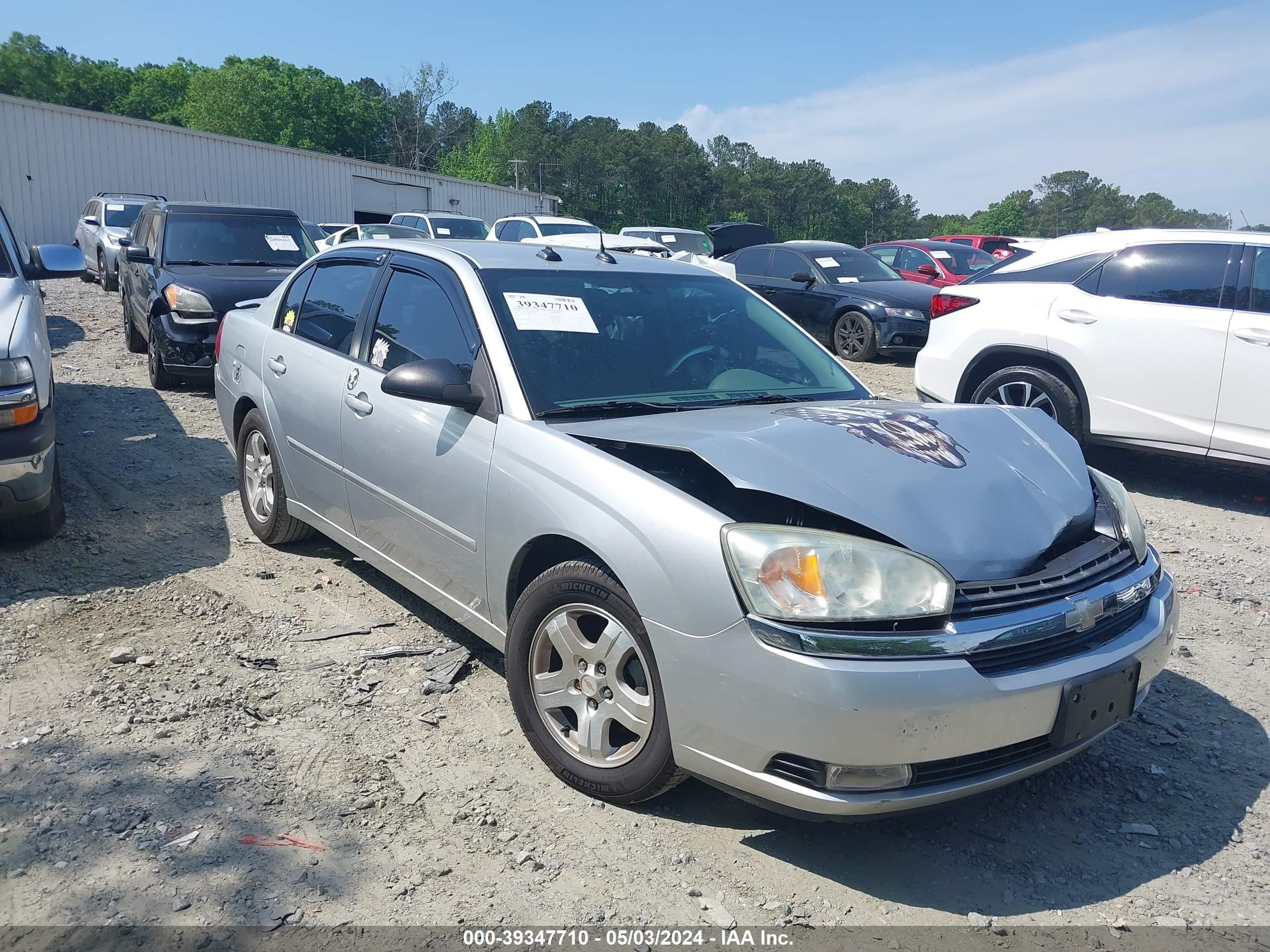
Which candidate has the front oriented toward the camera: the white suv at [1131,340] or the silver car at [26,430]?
the silver car

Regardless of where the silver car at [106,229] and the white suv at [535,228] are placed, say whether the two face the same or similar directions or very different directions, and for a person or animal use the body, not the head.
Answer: same or similar directions

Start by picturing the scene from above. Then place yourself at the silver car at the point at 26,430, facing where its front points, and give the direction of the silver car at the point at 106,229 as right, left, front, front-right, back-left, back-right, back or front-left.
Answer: back

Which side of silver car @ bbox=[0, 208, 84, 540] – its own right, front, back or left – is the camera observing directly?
front

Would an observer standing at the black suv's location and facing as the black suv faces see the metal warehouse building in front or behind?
behind

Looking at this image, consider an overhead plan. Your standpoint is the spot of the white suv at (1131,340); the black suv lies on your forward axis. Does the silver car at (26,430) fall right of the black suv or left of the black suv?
left

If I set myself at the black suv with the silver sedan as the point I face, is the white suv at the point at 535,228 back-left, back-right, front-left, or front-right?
back-left

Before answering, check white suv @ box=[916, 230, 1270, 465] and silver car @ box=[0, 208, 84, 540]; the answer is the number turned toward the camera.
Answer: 1

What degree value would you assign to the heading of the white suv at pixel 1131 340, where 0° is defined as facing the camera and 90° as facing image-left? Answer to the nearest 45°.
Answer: approximately 270°
